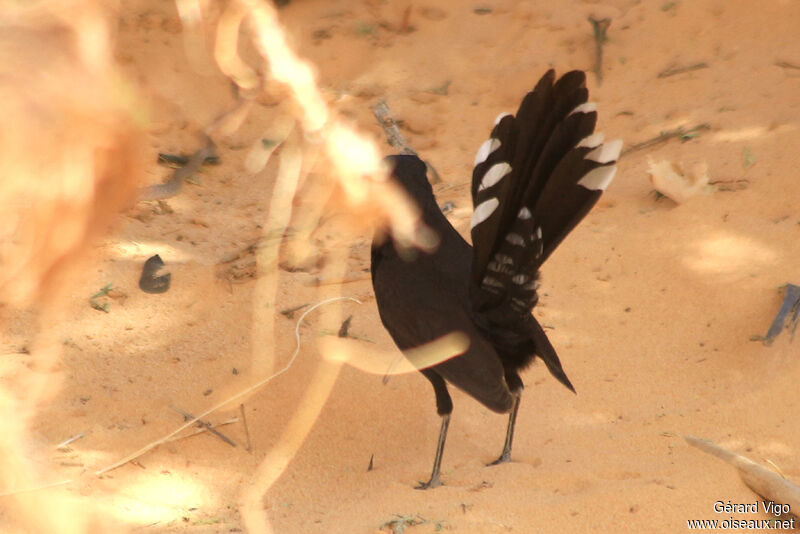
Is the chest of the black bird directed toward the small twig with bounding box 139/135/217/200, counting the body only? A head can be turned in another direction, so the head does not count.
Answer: yes

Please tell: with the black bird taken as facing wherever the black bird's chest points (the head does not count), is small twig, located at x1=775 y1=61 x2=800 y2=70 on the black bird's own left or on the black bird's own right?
on the black bird's own right

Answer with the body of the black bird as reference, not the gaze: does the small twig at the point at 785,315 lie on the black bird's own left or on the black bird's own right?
on the black bird's own right

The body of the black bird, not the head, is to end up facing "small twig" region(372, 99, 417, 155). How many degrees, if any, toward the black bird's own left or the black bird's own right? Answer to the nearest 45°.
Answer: approximately 45° to the black bird's own right

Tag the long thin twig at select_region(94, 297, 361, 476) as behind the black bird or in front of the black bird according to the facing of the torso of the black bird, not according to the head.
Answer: in front

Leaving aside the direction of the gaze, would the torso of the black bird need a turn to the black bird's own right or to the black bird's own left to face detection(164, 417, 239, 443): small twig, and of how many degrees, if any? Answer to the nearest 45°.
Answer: approximately 45° to the black bird's own left

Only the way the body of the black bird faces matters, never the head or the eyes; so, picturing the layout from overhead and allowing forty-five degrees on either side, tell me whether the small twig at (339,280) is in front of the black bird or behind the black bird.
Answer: in front

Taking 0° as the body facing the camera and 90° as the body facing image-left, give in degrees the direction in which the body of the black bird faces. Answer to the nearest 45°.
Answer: approximately 135°

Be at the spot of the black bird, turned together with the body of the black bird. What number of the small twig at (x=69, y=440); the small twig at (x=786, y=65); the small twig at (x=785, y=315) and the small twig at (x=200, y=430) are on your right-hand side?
2

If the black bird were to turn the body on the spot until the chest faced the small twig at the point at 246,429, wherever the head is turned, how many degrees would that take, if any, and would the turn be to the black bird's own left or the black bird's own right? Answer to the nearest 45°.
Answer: approximately 45° to the black bird's own left

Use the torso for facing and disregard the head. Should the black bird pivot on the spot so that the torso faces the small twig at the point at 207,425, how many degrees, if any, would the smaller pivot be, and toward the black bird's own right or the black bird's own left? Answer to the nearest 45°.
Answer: approximately 45° to the black bird's own left

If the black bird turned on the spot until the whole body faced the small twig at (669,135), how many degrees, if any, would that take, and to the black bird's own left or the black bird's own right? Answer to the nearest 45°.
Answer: approximately 90° to the black bird's own right
